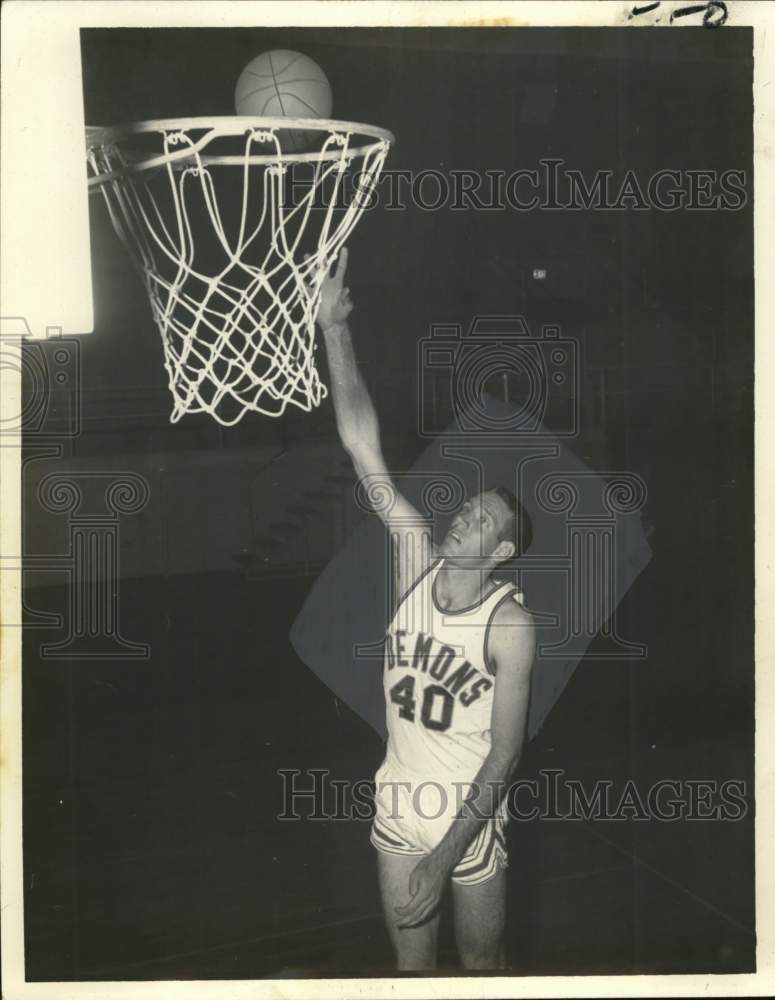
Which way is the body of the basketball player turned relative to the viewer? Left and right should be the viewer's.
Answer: facing the viewer and to the left of the viewer
